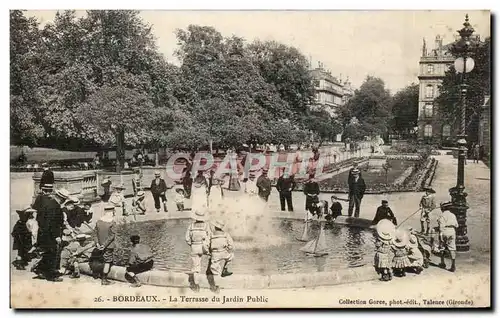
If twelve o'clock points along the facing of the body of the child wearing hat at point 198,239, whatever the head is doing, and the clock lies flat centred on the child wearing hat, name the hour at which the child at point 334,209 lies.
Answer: The child is roughly at 2 o'clock from the child wearing hat.

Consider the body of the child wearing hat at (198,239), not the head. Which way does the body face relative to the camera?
away from the camera

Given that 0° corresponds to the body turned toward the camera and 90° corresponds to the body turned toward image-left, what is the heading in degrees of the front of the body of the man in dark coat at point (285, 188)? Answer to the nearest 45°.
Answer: approximately 0°

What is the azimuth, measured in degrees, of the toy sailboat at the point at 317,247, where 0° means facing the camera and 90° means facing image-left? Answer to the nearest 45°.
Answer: approximately 90°

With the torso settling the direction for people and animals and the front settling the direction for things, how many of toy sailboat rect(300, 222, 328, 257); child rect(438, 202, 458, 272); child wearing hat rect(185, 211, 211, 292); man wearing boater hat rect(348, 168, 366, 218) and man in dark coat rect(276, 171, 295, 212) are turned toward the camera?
2

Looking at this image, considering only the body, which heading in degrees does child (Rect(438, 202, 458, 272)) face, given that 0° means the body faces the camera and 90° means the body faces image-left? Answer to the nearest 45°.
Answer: approximately 135°
